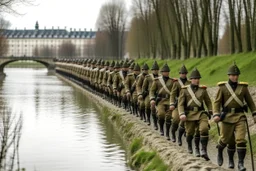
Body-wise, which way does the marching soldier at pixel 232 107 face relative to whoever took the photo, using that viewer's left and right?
facing the viewer

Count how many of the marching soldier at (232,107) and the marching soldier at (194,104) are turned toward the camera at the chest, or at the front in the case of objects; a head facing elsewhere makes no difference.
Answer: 2

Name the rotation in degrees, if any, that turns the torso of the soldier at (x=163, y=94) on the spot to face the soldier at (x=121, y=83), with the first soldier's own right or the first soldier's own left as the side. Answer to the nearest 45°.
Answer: approximately 135° to the first soldier's own left

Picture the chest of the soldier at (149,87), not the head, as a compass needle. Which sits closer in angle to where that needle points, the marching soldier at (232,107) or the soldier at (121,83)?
the marching soldier

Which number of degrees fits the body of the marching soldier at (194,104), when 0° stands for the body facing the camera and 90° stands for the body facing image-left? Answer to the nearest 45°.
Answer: approximately 0°

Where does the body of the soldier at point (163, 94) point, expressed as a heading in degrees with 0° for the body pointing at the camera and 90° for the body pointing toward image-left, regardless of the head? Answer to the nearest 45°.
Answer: approximately 315°

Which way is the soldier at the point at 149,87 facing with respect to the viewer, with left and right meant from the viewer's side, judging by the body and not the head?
facing the viewer and to the right of the viewer

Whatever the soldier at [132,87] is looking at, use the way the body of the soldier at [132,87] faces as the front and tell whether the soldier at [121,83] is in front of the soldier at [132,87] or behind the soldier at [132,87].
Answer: behind

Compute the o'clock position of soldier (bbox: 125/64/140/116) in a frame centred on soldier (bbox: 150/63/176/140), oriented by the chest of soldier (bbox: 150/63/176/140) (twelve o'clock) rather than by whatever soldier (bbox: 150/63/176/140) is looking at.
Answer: soldier (bbox: 125/64/140/116) is roughly at 7 o'clock from soldier (bbox: 150/63/176/140).

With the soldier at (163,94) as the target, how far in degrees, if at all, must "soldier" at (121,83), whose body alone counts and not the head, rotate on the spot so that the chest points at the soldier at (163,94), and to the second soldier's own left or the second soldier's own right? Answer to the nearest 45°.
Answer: approximately 45° to the second soldier's own right

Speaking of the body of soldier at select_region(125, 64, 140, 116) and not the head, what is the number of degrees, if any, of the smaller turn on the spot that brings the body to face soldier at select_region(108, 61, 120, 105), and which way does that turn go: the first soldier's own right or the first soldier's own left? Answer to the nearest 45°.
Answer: approximately 135° to the first soldier's own left

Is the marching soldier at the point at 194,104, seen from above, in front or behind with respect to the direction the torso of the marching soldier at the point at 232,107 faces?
behind

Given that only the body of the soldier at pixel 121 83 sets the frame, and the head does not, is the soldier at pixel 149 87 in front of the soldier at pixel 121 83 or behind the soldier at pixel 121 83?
in front

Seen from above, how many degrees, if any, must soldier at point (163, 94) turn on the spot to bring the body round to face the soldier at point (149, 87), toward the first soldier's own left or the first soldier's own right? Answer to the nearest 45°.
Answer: approximately 135° to the first soldier's own left
